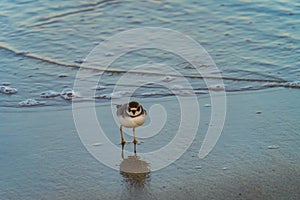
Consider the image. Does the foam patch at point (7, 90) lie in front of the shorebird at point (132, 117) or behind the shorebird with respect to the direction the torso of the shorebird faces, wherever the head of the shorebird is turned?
behind

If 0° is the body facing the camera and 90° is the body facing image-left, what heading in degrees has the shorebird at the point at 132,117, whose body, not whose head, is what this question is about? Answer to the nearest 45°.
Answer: approximately 315°

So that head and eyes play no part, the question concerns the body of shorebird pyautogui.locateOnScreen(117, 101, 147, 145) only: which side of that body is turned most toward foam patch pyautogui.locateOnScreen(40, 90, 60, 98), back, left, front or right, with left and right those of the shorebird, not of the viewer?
back

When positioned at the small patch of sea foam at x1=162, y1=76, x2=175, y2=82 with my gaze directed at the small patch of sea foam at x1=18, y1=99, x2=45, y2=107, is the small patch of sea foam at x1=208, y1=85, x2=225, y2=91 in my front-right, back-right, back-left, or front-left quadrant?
back-left

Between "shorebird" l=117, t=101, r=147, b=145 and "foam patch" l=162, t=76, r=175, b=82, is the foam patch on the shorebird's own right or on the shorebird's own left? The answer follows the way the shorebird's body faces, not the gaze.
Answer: on the shorebird's own left
